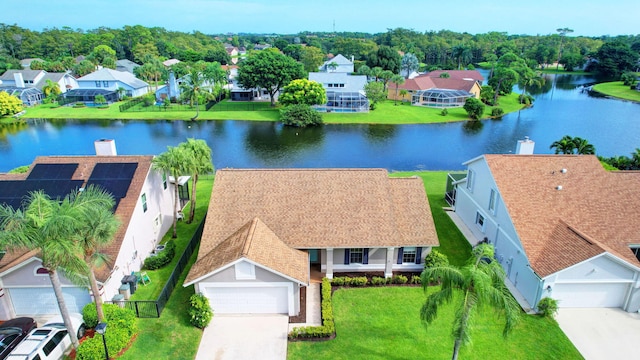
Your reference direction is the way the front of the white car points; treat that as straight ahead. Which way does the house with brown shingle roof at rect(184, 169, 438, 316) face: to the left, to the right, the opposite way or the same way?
the opposite way

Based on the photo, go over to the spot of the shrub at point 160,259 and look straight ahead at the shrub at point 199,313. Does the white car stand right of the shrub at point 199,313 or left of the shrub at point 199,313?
right

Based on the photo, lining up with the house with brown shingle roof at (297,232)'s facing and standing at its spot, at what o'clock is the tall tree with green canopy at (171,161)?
The tall tree with green canopy is roughly at 4 o'clock from the house with brown shingle roof.

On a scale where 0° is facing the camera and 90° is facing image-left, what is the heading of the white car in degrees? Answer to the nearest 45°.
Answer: approximately 225°

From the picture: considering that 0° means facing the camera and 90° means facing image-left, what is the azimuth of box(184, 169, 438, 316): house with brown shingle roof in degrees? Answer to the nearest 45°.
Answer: approximately 0°

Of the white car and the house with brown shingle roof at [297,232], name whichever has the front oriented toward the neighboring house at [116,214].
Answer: the white car

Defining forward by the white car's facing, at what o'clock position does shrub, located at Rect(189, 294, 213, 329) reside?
The shrub is roughly at 2 o'clock from the white car.

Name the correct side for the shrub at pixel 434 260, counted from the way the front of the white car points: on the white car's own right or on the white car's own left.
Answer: on the white car's own right

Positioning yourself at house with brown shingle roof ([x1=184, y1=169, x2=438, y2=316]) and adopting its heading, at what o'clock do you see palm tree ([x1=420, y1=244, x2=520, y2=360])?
The palm tree is roughly at 11 o'clock from the house with brown shingle roof.

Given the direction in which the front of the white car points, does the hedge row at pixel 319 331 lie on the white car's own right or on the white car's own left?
on the white car's own right

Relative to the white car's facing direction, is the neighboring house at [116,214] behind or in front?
in front

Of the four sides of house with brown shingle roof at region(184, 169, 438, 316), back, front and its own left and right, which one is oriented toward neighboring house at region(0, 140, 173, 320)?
right

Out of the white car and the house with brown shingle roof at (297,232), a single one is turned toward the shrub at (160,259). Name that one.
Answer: the white car

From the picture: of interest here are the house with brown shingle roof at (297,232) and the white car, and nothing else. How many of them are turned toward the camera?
1
